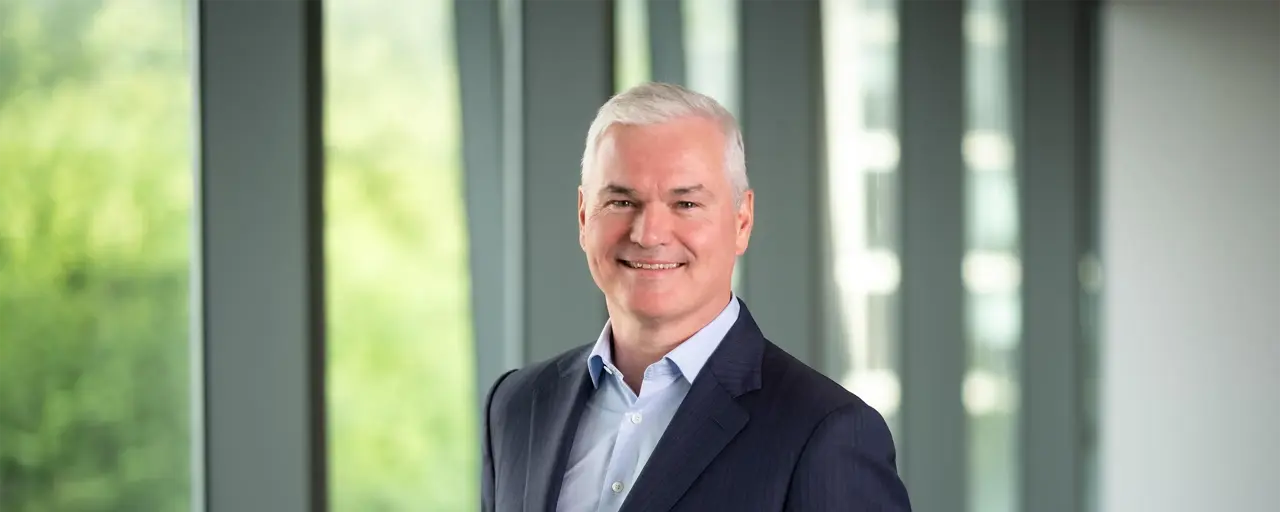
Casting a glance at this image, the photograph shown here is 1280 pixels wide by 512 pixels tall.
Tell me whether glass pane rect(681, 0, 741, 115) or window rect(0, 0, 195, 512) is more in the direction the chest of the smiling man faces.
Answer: the window

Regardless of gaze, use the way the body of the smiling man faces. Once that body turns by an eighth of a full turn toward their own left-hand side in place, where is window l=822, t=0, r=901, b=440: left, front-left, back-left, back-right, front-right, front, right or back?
back

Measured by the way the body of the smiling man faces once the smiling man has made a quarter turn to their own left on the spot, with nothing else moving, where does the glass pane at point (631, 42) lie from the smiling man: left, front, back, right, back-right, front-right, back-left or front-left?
back-left

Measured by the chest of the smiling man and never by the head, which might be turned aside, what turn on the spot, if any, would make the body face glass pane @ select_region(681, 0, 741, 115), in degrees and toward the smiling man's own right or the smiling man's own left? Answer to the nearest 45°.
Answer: approximately 135° to the smiling man's own right

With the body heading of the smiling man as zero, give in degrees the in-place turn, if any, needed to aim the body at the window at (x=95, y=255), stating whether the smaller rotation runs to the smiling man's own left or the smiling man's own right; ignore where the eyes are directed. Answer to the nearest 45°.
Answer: approximately 90° to the smiling man's own right

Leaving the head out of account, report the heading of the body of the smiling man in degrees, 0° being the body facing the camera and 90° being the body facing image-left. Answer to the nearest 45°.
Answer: approximately 45°

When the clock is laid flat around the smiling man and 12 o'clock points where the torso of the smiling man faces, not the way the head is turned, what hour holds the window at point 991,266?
The window is roughly at 5 o'clock from the smiling man.
